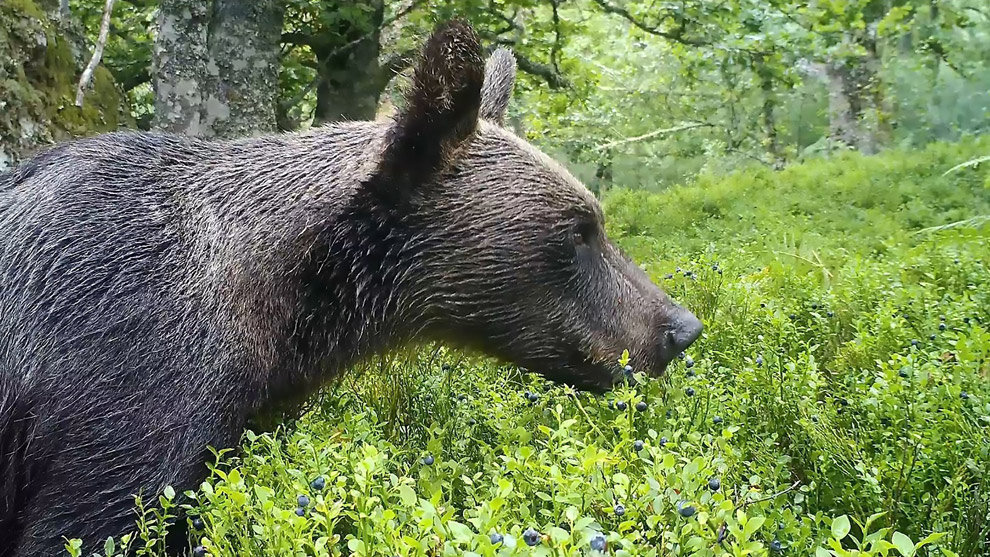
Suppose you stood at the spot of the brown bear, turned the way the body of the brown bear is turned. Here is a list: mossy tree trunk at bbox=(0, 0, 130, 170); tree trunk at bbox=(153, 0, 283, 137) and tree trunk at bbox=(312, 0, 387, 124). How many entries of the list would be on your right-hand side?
0

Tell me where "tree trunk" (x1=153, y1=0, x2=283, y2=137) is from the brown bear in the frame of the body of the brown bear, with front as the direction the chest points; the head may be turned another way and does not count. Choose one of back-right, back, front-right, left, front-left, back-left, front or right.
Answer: left

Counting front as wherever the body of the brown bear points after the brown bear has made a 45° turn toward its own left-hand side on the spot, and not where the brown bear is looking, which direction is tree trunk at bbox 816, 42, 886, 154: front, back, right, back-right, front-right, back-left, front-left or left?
front

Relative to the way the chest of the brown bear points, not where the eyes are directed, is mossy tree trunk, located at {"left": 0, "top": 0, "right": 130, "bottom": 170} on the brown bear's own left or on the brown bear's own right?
on the brown bear's own left

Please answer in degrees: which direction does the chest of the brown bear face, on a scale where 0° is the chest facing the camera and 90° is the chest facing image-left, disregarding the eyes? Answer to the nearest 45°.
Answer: approximately 270°

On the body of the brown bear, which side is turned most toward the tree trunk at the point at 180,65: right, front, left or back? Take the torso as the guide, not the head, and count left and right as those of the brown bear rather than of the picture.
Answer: left

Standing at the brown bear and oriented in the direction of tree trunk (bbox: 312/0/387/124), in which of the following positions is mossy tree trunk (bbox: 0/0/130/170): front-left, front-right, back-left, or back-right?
front-left

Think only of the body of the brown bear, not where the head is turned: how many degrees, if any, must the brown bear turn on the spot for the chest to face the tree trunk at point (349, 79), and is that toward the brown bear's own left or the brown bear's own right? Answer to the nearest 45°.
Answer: approximately 90° to the brown bear's own left

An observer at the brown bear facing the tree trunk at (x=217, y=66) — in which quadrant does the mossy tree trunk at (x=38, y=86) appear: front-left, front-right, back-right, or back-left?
front-left

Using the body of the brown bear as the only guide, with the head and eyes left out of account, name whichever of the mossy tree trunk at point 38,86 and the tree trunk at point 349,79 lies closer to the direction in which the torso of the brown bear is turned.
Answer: the tree trunk
